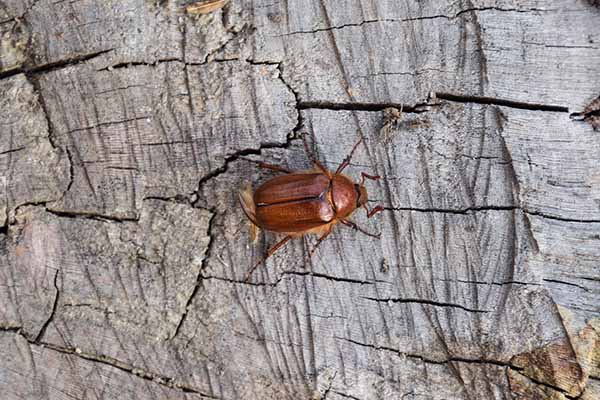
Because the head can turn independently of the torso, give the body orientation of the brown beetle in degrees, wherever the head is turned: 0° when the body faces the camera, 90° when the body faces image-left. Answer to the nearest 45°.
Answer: approximately 270°
